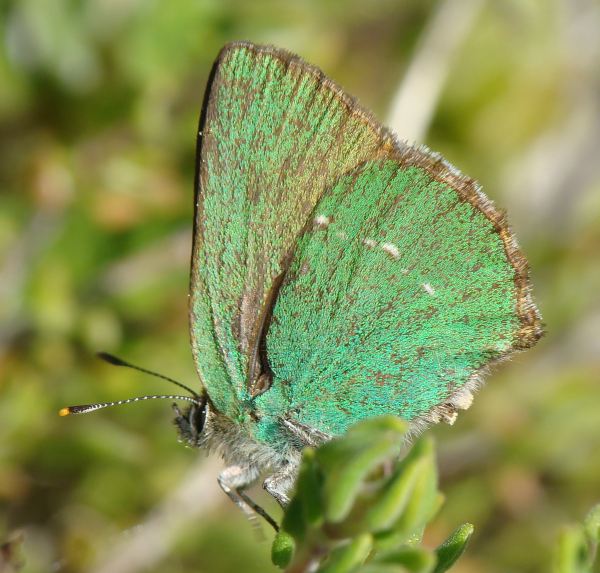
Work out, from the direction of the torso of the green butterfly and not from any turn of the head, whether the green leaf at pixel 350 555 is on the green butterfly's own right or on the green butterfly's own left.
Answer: on the green butterfly's own left

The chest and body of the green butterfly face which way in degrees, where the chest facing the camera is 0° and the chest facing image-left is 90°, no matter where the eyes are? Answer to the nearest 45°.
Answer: approximately 90°

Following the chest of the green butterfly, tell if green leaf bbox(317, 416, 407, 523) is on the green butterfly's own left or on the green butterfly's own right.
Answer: on the green butterfly's own left

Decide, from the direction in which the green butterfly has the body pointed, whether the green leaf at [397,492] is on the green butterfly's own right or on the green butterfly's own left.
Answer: on the green butterfly's own left
